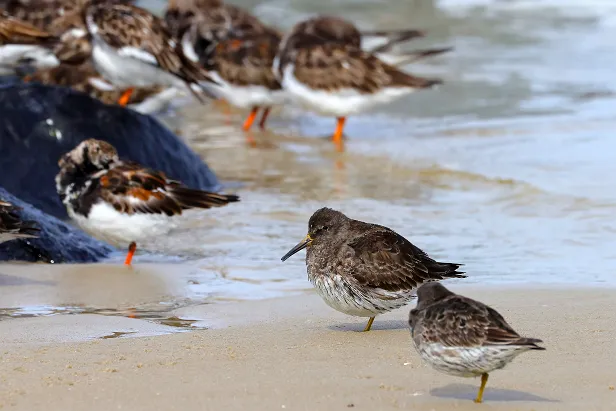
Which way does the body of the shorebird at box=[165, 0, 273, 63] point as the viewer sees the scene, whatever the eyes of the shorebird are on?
to the viewer's left

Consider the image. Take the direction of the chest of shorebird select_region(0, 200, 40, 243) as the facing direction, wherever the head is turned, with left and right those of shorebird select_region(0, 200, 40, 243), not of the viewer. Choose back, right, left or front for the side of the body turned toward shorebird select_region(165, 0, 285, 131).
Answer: right

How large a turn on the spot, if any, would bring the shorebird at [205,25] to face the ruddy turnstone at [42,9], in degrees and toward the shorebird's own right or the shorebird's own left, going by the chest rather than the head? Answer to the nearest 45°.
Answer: approximately 45° to the shorebird's own left

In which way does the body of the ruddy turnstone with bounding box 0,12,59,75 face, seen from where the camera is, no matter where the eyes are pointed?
to the viewer's left

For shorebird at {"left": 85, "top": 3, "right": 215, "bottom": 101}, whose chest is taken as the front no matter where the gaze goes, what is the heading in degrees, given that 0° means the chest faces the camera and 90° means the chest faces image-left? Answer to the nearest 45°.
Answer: approximately 90°

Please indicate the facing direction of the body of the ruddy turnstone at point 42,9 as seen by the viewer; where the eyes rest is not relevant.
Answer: to the viewer's left

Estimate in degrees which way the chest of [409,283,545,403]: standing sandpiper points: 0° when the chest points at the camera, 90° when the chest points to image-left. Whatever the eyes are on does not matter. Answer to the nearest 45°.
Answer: approximately 90°

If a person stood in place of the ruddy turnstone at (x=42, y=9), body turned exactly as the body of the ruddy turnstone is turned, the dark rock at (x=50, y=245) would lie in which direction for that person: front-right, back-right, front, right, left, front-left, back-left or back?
left

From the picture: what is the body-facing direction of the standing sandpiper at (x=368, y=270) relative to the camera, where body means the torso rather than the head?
to the viewer's left

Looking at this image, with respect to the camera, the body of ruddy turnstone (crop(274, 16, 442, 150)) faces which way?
to the viewer's left
